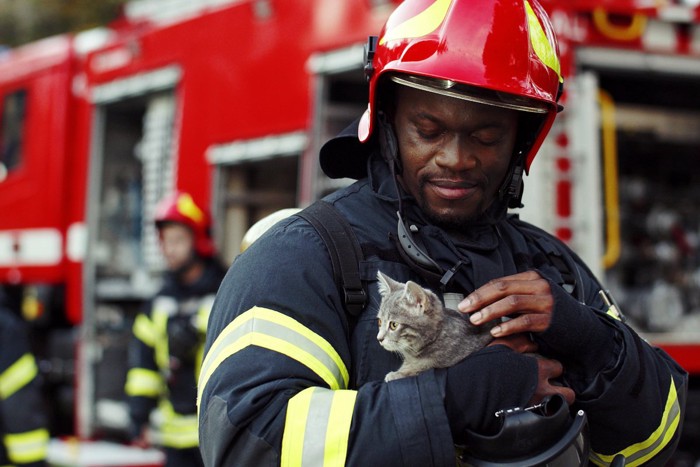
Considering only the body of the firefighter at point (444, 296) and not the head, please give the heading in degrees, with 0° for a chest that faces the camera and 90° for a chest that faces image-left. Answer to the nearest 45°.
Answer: approximately 0°

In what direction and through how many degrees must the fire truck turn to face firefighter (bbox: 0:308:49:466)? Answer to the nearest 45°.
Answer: approximately 90° to its left

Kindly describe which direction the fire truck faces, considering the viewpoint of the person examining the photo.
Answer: facing away from the viewer and to the left of the viewer

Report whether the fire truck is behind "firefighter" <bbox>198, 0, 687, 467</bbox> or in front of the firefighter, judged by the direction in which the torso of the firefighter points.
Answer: behind

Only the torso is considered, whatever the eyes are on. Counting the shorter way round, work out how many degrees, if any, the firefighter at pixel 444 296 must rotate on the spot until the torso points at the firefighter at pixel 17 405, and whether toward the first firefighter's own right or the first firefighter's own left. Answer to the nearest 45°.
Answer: approximately 135° to the first firefighter's own right

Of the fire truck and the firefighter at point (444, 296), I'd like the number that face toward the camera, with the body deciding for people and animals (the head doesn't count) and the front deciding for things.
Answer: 1

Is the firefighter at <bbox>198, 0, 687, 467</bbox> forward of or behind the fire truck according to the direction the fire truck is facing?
behind

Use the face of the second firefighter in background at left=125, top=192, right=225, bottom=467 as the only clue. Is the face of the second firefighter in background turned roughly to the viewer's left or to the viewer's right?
to the viewer's left

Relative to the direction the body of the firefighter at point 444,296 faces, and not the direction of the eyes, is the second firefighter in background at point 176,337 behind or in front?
behind
